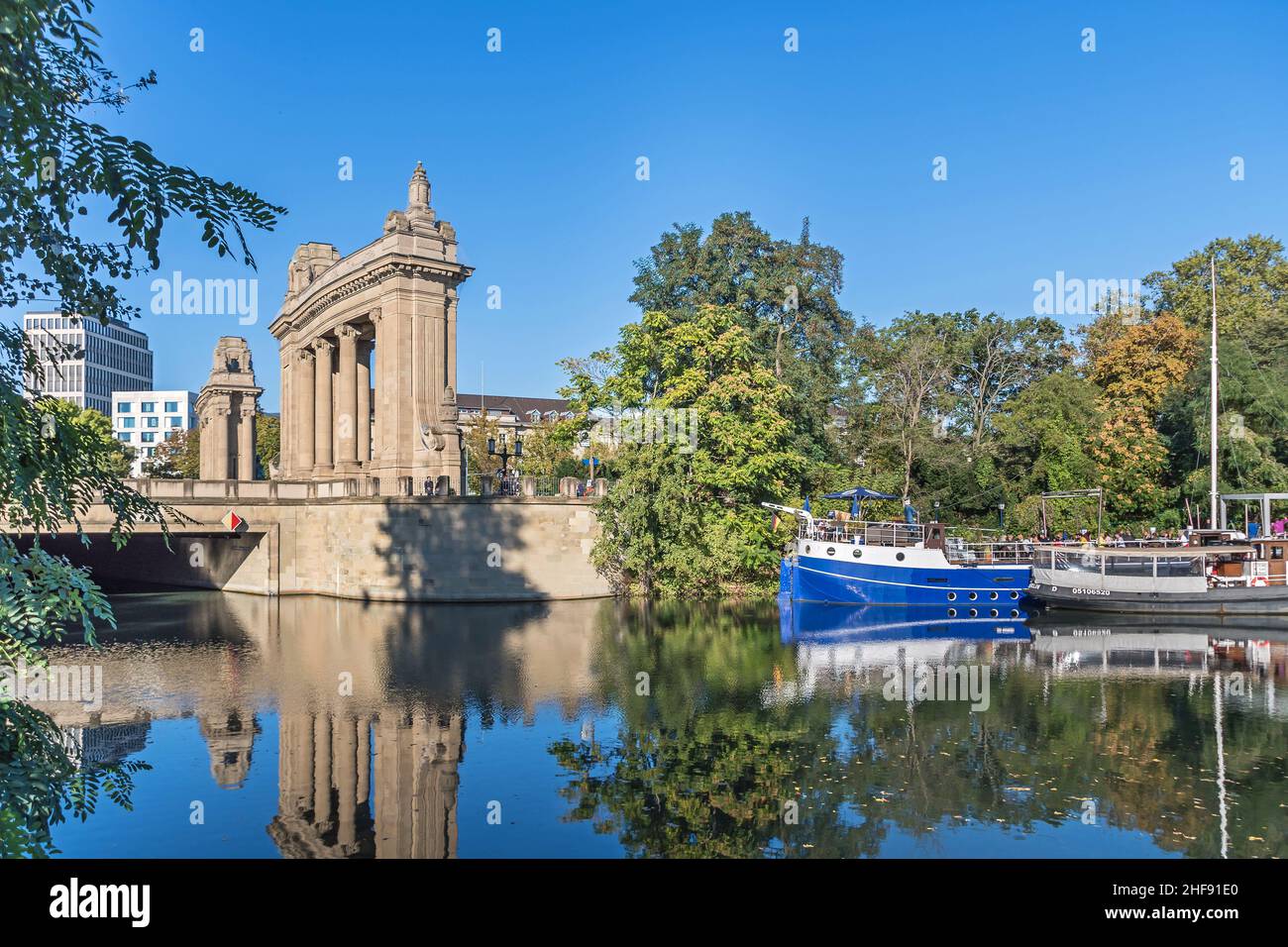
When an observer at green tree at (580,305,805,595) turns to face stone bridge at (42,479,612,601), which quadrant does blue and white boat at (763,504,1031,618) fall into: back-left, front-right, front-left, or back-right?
back-left

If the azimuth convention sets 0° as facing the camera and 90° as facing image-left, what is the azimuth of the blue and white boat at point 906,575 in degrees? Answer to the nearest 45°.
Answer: approximately 90°

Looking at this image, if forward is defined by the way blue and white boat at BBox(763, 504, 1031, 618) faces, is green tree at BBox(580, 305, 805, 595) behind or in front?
in front

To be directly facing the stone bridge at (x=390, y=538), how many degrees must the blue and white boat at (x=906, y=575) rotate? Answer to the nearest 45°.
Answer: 0° — it already faces it
